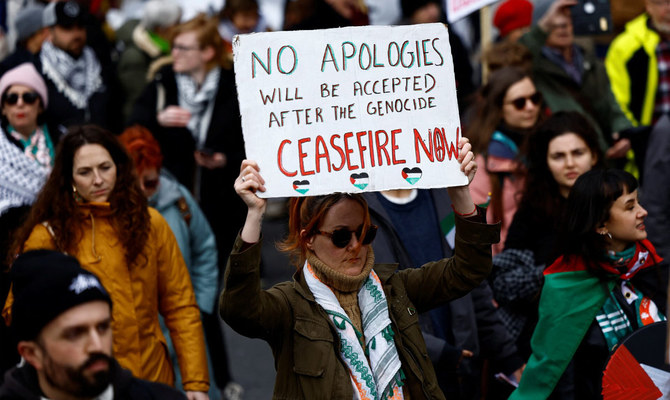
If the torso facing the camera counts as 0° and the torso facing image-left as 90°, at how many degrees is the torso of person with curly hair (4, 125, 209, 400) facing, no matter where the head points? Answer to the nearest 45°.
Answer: approximately 0°

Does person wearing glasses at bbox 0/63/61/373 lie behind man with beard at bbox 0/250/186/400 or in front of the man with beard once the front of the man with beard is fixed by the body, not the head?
behind

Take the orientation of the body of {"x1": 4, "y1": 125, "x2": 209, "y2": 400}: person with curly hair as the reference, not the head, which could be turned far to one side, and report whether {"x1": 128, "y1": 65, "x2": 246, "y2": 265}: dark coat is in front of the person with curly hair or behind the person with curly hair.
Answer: behind

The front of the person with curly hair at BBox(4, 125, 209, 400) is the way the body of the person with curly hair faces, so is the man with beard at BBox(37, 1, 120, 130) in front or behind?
behind

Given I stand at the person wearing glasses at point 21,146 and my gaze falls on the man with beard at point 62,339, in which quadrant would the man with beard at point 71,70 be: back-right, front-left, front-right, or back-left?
back-left

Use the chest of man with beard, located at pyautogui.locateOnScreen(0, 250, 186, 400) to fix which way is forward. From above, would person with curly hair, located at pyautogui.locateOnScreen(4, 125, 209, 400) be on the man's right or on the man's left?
on the man's left

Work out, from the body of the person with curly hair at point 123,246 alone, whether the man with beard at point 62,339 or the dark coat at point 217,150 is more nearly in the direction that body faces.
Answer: the man with beard

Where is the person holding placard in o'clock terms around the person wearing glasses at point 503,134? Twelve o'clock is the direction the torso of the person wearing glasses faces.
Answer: The person holding placard is roughly at 2 o'clock from the person wearing glasses.
